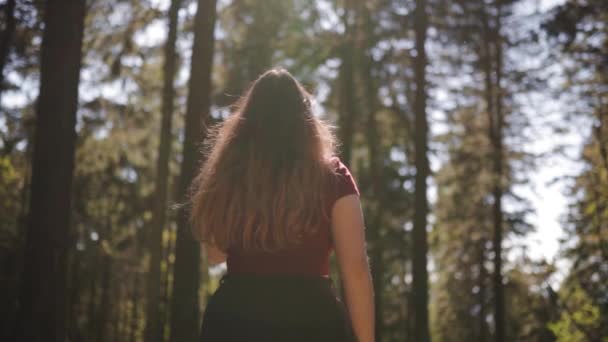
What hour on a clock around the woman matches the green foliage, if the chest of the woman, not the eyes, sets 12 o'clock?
The green foliage is roughly at 1 o'clock from the woman.

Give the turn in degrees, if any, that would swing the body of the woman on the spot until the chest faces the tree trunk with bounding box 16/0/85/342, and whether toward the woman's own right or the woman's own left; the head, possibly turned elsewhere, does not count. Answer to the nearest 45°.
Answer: approximately 45° to the woman's own left

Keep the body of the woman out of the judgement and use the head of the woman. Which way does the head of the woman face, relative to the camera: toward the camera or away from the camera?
away from the camera

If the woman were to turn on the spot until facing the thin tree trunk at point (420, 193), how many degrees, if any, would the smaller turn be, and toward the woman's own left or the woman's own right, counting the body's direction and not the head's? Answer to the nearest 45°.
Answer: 0° — they already face it

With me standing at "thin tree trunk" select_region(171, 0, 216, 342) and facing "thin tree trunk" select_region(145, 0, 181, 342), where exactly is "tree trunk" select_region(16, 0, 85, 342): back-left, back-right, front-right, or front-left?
back-left

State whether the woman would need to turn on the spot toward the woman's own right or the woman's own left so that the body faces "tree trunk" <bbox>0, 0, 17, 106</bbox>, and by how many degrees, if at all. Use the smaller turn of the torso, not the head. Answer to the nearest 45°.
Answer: approximately 45° to the woman's own left

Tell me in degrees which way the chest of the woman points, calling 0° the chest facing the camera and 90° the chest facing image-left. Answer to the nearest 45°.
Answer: approximately 180°
